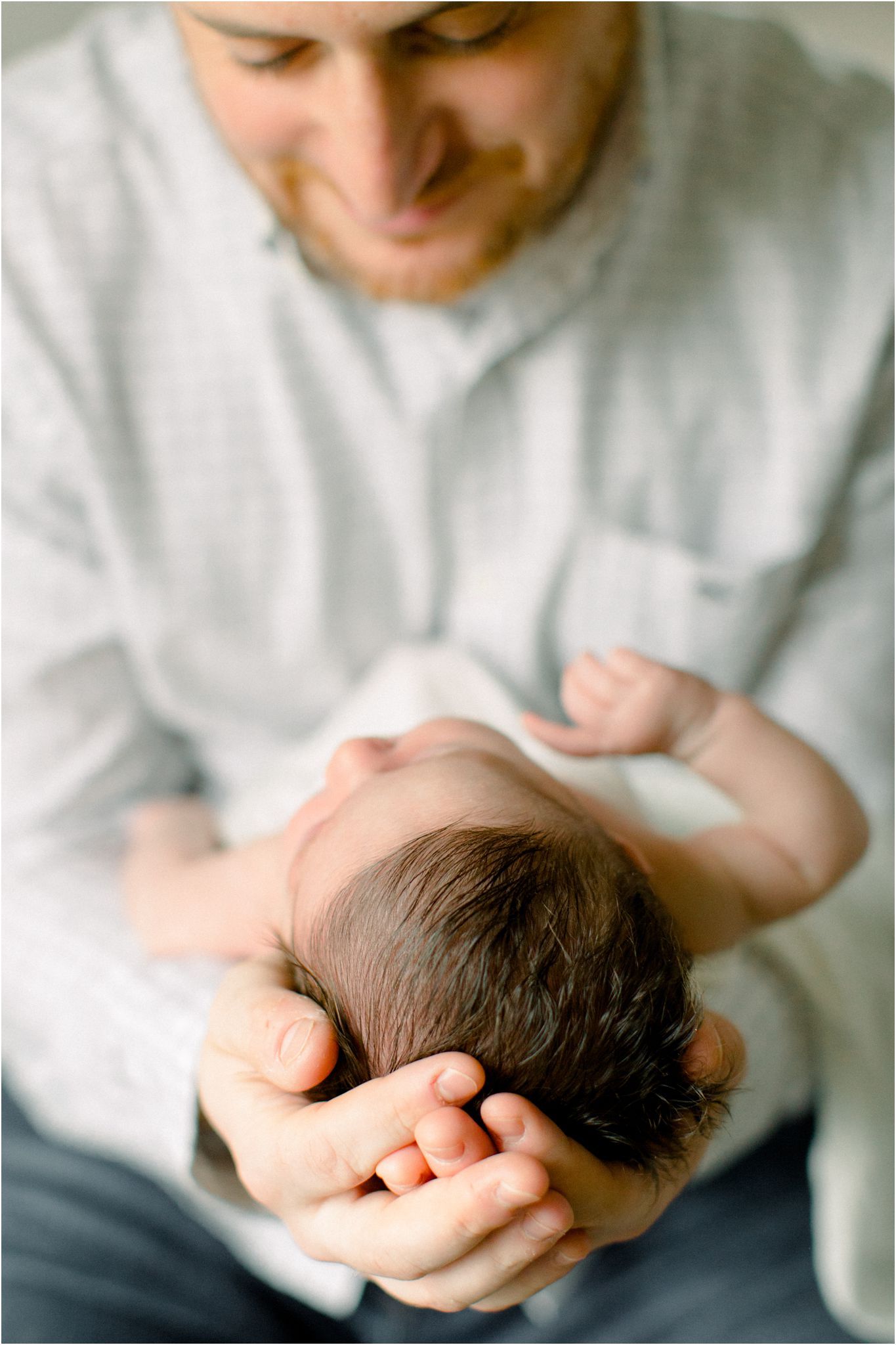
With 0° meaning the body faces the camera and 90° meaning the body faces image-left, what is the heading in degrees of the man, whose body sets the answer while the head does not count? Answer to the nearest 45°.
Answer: approximately 0°
